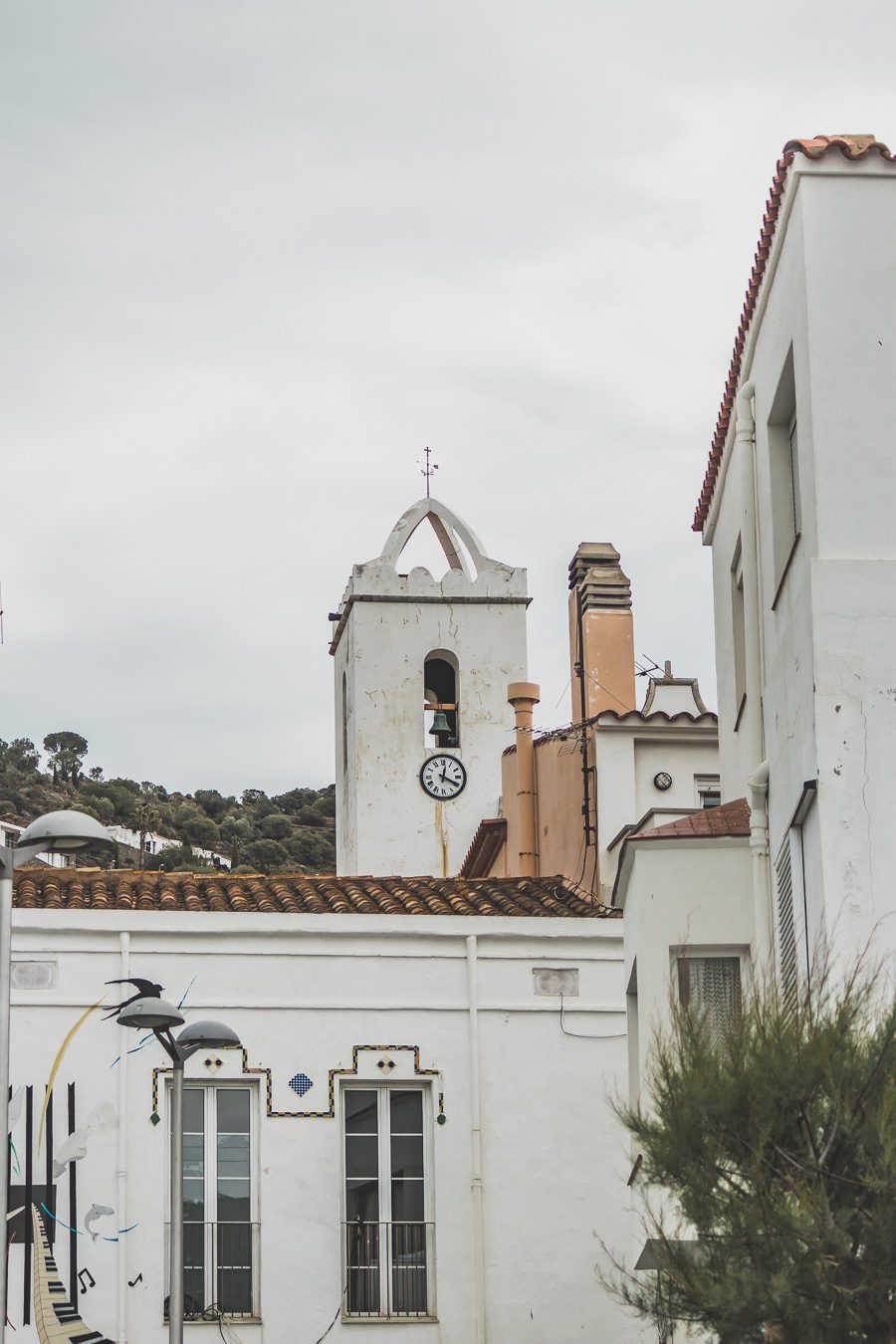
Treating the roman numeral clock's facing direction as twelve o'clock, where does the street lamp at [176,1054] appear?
The street lamp is roughly at 12 o'clock from the roman numeral clock.

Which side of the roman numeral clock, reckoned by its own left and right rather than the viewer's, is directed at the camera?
front

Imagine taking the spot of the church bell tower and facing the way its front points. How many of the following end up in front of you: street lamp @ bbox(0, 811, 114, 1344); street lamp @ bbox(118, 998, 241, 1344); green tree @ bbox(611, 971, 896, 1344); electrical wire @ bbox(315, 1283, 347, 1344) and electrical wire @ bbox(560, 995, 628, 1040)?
5

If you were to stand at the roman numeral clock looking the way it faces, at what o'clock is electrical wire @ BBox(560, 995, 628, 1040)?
The electrical wire is roughly at 12 o'clock from the roman numeral clock.

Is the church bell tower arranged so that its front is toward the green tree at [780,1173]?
yes

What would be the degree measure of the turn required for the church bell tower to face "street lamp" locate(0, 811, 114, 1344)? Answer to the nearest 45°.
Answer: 0° — it already faces it

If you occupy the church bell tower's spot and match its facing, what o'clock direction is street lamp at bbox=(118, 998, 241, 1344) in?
The street lamp is roughly at 12 o'clock from the church bell tower.

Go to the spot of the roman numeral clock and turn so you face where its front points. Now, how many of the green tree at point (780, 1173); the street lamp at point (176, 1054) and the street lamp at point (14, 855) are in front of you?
3

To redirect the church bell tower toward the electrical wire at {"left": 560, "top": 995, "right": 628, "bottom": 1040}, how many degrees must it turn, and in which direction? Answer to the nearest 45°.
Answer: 0° — it already faces it

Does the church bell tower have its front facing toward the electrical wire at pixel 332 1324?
yes

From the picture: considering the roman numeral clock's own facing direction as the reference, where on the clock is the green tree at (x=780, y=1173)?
The green tree is roughly at 12 o'clock from the roman numeral clock.

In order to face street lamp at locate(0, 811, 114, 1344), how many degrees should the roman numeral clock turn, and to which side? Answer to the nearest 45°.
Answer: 0° — it already faces it

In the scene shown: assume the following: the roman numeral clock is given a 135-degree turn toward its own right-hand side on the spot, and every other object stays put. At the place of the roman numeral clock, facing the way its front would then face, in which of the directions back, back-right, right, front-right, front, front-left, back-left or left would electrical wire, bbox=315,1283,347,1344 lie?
back-left
